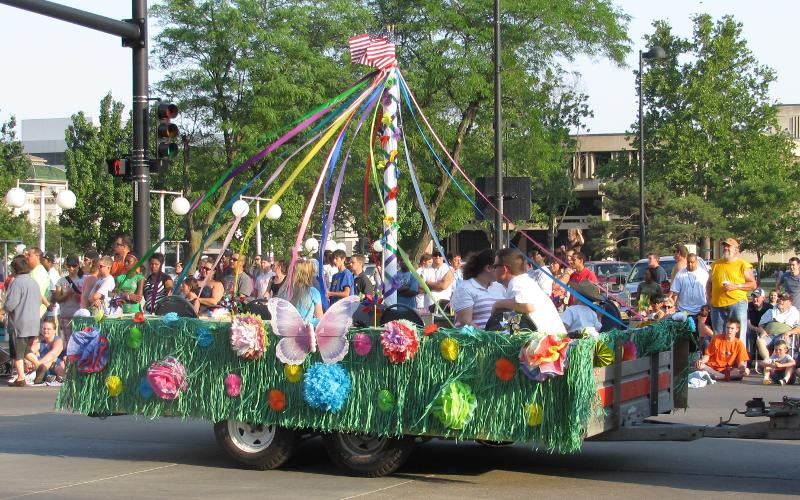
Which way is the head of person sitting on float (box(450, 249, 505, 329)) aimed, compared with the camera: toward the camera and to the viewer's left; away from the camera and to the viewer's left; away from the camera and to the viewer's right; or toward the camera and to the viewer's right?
away from the camera and to the viewer's right

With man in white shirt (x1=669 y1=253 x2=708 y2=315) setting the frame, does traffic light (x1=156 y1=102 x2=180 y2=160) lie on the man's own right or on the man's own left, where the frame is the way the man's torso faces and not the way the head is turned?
on the man's own right

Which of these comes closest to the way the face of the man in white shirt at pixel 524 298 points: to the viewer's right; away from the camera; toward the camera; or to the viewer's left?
to the viewer's left
